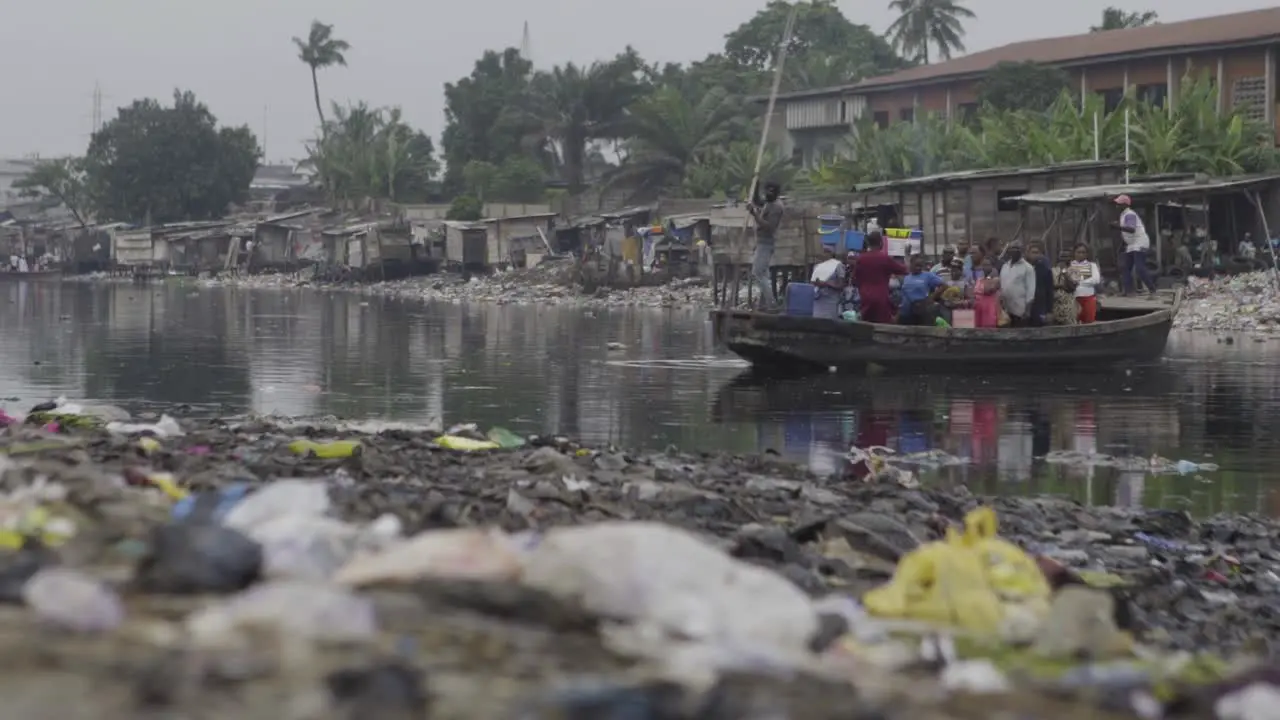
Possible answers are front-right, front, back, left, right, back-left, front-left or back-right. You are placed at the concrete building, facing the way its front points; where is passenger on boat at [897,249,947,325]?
front-left

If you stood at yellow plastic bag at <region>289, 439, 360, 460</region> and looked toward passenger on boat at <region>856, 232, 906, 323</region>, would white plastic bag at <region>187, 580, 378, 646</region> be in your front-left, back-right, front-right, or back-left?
back-right

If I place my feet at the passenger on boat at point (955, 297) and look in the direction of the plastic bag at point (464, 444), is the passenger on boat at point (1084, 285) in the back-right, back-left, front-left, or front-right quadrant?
back-left

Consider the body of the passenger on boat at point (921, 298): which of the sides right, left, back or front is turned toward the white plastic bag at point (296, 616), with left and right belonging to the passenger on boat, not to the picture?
front

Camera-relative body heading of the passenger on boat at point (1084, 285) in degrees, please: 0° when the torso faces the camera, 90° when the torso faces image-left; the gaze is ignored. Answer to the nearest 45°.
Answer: approximately 45°

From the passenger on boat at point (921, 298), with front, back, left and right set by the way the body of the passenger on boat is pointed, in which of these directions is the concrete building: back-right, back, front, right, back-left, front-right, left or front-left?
back

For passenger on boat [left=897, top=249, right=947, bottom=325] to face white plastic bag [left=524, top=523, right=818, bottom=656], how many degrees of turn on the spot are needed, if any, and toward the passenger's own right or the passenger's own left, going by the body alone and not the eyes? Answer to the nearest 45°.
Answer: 0° — they already face it

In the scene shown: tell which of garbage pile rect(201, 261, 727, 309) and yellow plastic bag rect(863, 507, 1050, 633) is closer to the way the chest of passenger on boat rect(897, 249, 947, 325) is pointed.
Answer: the yellow plastic bag
